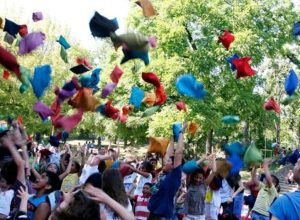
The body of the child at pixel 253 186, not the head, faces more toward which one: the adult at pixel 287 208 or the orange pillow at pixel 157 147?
the orange pillow

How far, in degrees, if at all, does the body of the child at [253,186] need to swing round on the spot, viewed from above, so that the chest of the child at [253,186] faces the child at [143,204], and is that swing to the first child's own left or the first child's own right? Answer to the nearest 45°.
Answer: approximately 45° to the first child's own left

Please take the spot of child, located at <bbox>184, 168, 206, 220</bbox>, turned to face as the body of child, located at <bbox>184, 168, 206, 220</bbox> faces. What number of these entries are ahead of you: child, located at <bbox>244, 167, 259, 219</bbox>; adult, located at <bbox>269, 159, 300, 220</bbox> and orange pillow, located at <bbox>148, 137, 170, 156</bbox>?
1
